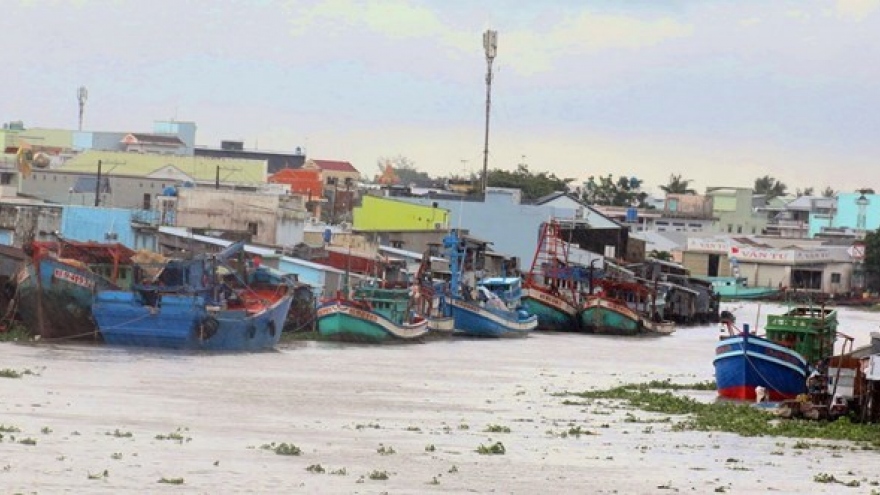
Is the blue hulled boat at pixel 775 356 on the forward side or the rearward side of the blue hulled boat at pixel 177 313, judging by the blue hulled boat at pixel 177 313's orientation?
on the forward side

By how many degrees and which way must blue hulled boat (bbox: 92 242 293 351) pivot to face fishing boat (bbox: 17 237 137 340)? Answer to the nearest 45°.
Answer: approximately 180°

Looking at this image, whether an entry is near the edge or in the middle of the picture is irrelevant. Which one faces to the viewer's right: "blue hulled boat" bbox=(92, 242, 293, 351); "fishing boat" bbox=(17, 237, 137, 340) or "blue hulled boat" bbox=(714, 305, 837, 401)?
"blue hulled boat" bbox=(92, 242, 293, 351)

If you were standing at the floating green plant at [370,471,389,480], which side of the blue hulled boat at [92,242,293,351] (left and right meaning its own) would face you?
right

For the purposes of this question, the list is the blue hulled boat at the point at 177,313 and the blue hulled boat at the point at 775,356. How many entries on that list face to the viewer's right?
1

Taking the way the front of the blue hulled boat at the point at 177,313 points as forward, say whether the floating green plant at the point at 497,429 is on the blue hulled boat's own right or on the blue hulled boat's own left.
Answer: on the blue hulled boat's own right

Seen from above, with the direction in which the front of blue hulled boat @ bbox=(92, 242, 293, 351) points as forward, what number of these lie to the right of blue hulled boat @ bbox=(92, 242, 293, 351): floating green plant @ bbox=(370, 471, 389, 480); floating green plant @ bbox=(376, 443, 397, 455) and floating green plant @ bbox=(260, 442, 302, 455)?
3

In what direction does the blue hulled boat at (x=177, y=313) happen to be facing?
to the viewer's right

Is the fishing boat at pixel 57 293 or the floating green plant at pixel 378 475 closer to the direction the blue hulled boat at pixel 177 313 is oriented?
the floating green plant

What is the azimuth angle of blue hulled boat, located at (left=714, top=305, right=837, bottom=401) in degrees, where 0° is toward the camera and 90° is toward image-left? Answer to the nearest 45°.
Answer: approximately 45°

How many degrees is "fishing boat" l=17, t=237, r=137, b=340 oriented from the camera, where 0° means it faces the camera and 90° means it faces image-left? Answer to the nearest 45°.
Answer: approximately 45°

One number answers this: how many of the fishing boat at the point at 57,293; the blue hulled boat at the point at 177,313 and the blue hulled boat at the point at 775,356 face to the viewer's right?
1
